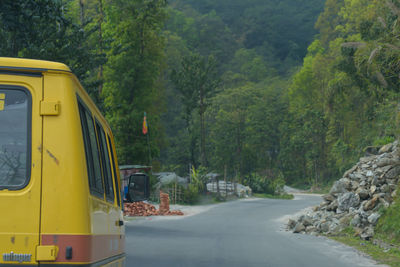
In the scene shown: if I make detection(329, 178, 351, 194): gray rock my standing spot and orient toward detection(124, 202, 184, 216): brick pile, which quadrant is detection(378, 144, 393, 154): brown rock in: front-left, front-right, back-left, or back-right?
back-right

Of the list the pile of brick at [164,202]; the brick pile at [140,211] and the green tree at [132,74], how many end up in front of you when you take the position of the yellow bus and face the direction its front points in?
3

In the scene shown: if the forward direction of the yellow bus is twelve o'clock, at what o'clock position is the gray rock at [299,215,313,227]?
The gray rock is roughly at 1 o'clock from the yellow bus.

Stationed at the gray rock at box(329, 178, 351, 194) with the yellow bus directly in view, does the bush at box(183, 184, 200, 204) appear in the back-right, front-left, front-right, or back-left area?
back-right

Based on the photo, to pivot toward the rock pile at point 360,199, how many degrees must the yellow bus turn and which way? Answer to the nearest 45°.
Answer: approximately 45° to its right

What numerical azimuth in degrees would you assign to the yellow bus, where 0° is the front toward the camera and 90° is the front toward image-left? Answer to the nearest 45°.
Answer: approximately 180°

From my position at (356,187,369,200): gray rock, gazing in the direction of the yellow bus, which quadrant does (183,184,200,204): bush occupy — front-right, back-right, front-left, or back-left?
back-right
